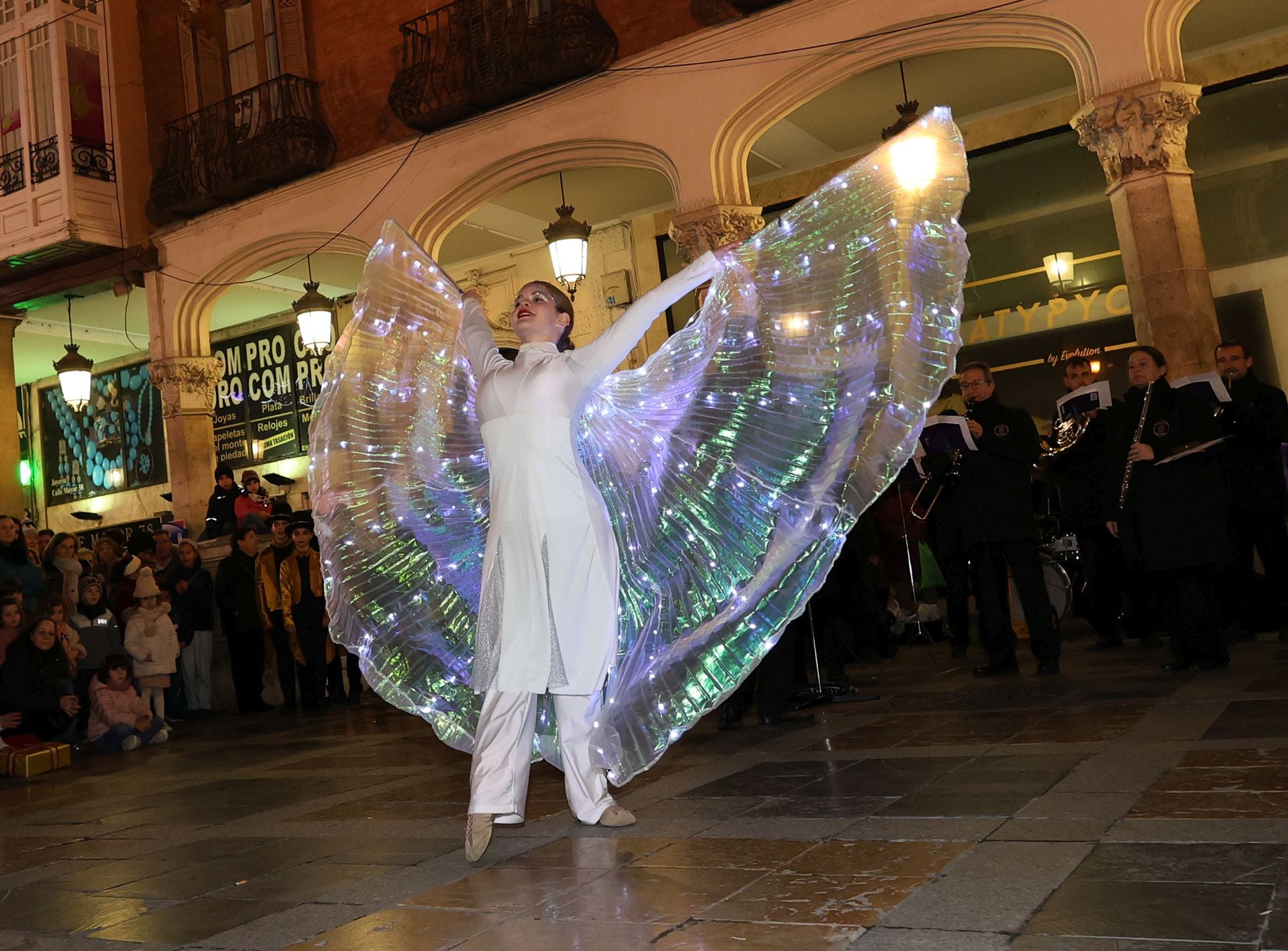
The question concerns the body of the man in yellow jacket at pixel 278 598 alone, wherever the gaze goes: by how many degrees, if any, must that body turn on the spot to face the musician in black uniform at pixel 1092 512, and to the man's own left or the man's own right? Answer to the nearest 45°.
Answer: approximately 45° to the man's own left

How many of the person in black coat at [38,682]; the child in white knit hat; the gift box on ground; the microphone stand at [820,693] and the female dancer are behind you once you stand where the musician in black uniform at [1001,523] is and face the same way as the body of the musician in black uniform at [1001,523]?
0

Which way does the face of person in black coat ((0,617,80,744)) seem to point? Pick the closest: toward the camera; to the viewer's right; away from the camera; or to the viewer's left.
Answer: toward the camera

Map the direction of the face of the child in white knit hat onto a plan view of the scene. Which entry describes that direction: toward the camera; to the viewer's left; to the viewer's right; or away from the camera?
toward the camera

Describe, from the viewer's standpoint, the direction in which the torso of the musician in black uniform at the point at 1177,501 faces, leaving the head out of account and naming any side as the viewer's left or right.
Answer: facing the viewer and to the left of the viewer

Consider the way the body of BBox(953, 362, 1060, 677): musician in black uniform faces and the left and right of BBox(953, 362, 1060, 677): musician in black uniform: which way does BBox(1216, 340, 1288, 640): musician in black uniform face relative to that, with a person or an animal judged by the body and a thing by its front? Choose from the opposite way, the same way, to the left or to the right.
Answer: the same way

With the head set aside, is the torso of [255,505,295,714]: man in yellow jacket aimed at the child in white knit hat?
no

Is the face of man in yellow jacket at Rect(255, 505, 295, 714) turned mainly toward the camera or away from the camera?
toward the camera

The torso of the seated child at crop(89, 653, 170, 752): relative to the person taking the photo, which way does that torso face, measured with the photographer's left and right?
facing the viewer and to the right of the viewer

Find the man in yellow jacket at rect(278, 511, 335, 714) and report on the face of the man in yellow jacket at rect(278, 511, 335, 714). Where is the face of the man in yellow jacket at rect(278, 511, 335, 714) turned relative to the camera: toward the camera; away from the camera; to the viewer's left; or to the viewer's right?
toward the camera

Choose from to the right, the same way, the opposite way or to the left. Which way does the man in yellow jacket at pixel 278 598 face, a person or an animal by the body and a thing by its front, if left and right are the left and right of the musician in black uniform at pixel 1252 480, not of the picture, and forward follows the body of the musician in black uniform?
to the left

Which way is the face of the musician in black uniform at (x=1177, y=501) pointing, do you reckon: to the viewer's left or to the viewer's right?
to the viewer's left

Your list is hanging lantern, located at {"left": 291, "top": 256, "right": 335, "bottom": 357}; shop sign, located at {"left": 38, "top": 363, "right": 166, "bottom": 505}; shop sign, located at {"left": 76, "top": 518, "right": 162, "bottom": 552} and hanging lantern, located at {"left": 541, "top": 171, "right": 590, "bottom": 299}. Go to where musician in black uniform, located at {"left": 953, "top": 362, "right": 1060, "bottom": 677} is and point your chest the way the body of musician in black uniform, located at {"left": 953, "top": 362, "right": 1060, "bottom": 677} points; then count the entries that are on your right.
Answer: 4

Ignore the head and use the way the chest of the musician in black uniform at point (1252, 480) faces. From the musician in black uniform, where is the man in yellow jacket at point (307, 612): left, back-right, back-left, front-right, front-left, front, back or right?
front-right

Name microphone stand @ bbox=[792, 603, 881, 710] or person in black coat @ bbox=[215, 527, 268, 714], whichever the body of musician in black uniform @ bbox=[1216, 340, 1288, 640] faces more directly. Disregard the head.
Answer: the microphone stand
